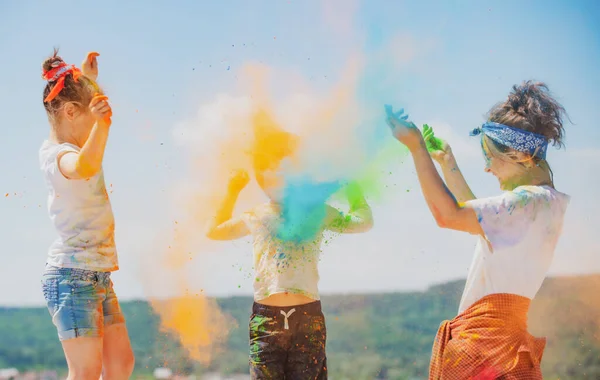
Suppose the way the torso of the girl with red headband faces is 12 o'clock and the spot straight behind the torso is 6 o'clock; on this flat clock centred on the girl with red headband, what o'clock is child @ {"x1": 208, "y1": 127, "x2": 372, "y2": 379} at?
The child is roughly at 12 o'clock from the girl with red headband.

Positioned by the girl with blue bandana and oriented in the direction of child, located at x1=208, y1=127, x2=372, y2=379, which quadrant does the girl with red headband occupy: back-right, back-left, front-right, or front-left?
front-left

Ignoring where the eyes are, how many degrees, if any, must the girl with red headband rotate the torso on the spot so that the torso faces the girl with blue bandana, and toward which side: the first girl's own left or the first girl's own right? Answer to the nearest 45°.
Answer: approximately 45° to the first girl's own right

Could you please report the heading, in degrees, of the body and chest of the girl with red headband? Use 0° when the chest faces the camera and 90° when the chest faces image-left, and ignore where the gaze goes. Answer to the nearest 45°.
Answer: approximately 270°

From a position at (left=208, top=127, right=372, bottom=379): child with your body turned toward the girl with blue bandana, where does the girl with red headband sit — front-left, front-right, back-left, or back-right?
back-right

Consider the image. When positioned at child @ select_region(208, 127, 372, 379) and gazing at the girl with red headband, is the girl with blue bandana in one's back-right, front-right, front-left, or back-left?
back-left
